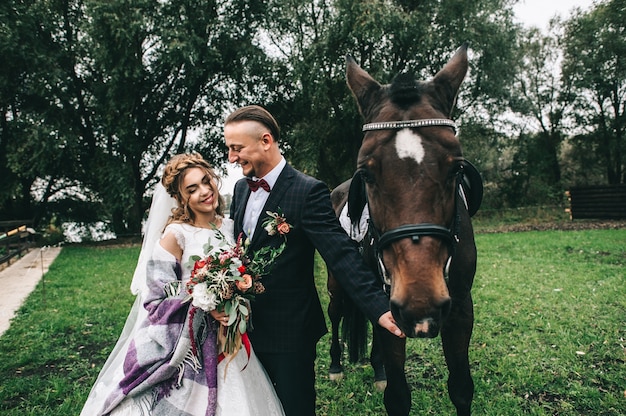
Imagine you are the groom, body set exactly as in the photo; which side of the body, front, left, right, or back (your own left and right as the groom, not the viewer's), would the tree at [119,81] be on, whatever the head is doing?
right

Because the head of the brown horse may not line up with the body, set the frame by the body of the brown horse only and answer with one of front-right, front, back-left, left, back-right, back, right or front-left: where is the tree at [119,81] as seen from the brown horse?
back-right

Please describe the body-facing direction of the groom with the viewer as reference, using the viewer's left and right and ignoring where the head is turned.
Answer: facing the viewer and to the left of the viewer

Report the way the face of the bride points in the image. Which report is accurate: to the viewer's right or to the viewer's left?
to the viewer's right

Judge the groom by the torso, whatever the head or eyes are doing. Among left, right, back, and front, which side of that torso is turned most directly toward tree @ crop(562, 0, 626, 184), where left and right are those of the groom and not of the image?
back

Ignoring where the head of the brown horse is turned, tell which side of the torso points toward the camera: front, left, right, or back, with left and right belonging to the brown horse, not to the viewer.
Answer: front

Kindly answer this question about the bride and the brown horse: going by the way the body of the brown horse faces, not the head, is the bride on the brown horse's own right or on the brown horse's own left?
on the brown horse's own right

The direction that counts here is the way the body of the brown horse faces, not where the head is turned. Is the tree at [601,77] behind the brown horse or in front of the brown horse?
behind

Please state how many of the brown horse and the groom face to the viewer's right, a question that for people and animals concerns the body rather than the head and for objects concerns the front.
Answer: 0

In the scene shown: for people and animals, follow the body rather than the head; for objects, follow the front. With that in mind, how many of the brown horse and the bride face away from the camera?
0

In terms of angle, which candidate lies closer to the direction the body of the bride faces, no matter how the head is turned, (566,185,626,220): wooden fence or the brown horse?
the brown horse

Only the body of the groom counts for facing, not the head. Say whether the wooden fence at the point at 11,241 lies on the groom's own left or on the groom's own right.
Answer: on the groom's own right

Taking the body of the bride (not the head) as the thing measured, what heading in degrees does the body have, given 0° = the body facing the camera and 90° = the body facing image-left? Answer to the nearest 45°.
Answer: approximately 315°
